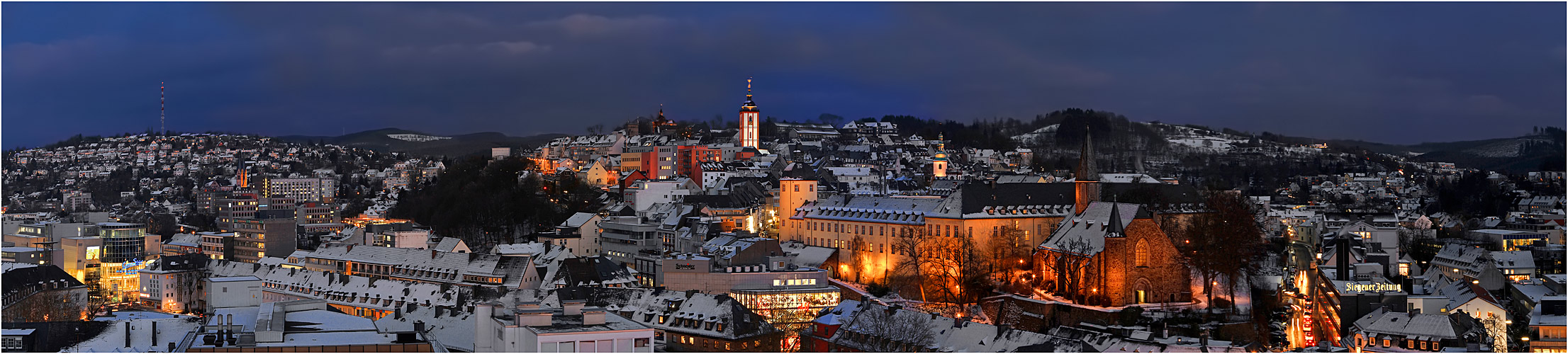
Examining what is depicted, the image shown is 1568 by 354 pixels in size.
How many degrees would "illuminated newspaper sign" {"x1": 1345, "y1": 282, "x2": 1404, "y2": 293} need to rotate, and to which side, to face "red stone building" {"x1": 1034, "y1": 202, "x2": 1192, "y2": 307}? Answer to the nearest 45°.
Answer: approximately 45° to its right

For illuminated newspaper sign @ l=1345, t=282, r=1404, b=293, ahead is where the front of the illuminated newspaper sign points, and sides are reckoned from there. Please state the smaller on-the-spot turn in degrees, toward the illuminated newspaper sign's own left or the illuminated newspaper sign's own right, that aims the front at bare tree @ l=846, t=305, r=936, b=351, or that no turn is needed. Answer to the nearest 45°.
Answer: approximately 45° to the illuminated newspaper sign's own right

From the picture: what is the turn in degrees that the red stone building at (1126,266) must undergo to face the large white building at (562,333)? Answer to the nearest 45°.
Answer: approximately 90° to its right

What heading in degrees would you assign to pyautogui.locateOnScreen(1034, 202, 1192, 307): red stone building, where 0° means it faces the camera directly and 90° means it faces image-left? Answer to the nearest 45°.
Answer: approximately 315°

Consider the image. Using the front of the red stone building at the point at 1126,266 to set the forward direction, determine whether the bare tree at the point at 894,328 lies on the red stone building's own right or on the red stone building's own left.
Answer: on the red stone building's own right
